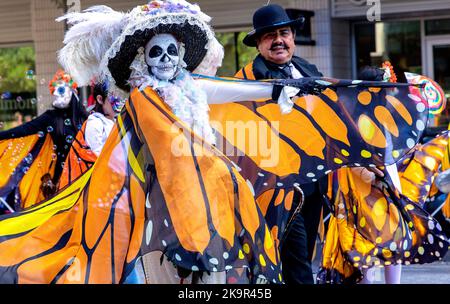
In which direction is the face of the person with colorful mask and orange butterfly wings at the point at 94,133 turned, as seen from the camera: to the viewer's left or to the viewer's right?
to the viewer's right

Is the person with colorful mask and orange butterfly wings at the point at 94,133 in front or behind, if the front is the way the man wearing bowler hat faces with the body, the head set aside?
behind

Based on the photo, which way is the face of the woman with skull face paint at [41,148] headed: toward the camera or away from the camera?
toward the camera

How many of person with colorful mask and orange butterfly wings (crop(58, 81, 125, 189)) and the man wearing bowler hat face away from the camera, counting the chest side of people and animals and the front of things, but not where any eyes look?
0

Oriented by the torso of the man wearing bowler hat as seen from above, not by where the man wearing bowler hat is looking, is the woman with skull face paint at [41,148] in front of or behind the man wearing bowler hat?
behind
